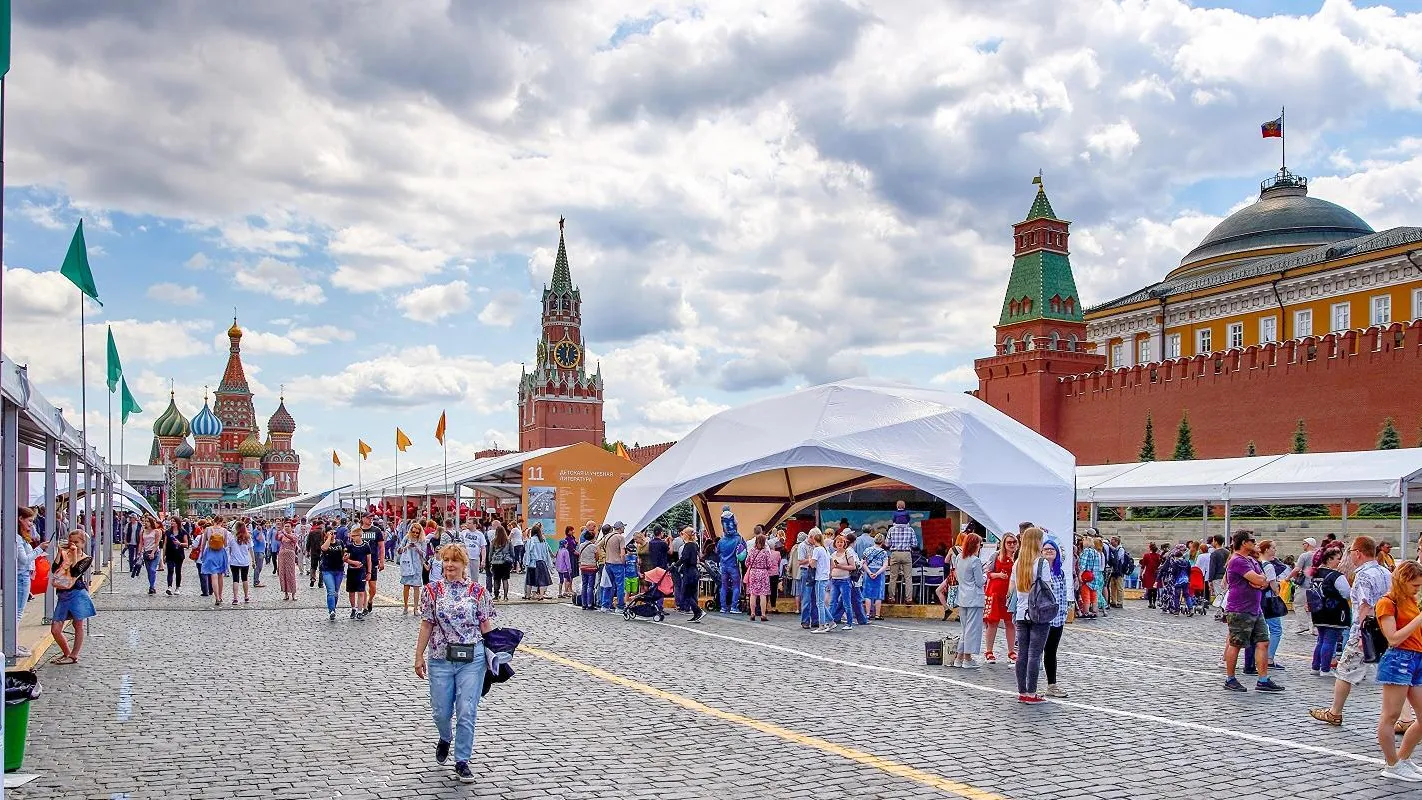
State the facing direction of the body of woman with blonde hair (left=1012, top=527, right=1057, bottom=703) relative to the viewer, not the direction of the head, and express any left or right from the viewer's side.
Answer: facing away from the viewer and to the right of the viewer

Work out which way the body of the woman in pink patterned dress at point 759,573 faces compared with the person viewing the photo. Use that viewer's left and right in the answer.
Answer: facing away from the viewer

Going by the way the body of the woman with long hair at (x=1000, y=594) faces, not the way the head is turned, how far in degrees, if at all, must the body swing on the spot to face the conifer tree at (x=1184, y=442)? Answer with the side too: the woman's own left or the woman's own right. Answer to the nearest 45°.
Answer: approximately 135° to the woman's own left

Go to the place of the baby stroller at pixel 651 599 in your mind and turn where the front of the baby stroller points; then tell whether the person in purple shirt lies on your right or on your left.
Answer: on your left

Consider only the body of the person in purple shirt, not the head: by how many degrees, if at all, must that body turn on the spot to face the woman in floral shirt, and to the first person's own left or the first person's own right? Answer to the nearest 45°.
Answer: approximately 135° to the first person's own right

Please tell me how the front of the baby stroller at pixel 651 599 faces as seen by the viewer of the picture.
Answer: facing to the left of the viewer
